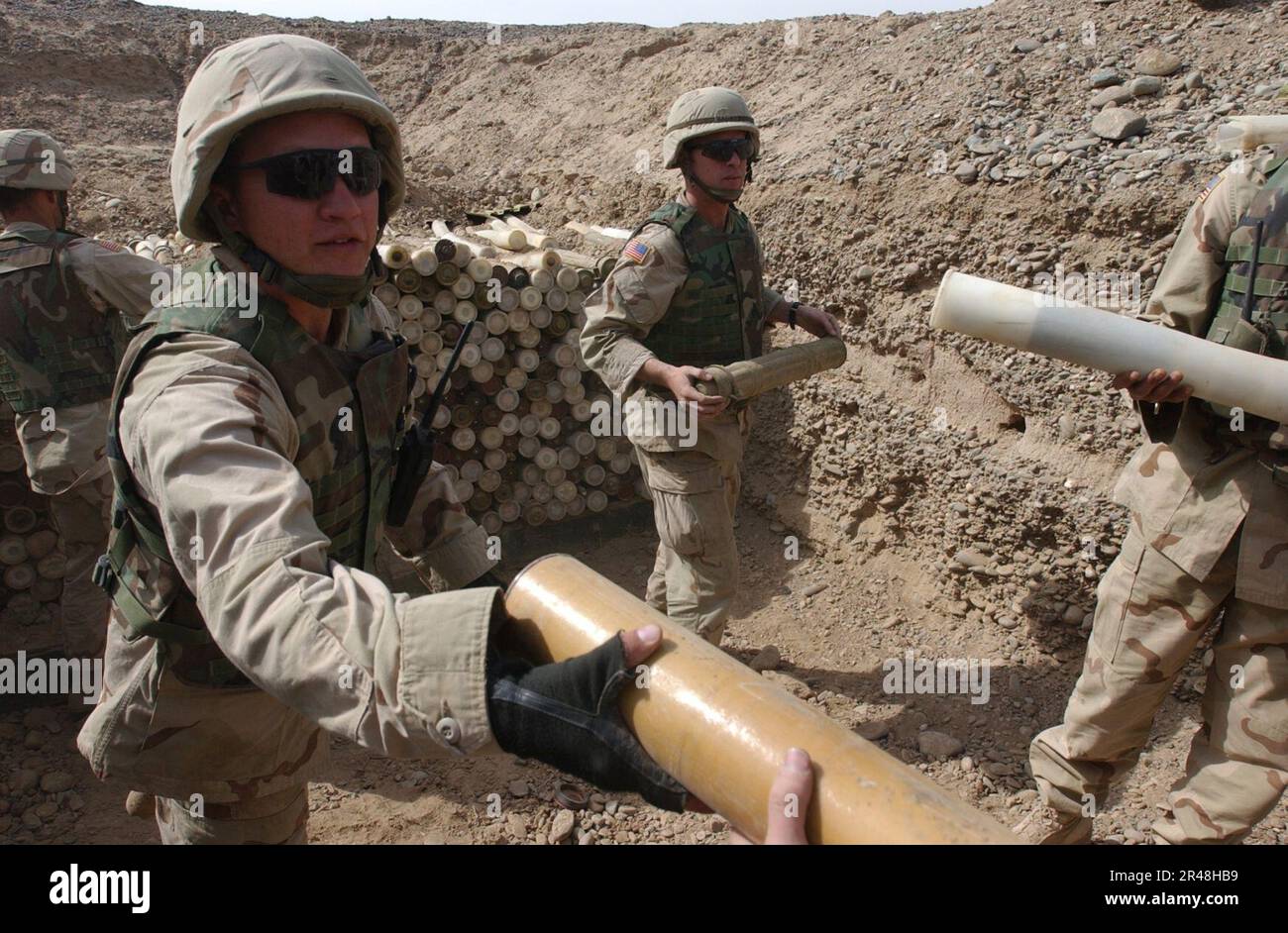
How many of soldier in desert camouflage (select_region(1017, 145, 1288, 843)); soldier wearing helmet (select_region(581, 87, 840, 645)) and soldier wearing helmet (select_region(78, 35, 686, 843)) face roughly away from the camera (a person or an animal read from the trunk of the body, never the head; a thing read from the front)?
0

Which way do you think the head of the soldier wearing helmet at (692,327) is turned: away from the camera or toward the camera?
toward the camera

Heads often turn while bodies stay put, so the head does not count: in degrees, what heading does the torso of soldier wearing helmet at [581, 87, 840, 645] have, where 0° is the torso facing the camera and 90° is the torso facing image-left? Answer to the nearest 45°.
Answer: approximately 315°

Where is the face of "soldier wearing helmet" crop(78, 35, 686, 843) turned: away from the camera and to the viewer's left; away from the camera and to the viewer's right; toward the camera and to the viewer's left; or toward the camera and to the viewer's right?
toward the camera and to the viewer's right

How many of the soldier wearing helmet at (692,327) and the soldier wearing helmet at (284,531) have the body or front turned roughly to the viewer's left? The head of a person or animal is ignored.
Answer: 0

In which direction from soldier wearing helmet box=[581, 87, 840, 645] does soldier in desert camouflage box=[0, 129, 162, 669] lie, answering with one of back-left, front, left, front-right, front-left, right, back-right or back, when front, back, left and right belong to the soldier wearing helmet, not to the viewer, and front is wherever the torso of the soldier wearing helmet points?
back-right

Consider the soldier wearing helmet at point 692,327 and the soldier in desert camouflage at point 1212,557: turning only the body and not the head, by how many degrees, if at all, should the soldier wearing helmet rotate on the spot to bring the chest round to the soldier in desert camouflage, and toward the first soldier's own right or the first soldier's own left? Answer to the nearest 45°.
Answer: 0° — they already face them
